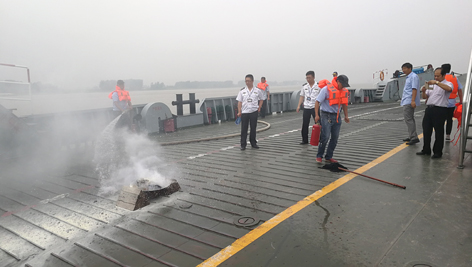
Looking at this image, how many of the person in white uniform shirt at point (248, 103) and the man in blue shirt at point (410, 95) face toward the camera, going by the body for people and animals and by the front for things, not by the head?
1

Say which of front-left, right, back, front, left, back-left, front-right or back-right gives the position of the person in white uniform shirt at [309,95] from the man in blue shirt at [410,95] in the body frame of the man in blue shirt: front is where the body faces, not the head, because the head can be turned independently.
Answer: front

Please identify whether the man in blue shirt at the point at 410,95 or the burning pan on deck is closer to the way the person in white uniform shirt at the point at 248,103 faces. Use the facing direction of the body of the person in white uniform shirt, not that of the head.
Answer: the burning pan on deck

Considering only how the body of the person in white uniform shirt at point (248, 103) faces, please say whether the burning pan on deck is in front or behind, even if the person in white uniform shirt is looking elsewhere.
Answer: in front

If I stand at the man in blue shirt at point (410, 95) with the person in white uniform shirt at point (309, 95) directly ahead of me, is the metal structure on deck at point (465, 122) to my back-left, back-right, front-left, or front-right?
back-left

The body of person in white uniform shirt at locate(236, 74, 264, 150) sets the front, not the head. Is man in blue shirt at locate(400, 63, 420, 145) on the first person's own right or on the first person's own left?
on the first person's own left

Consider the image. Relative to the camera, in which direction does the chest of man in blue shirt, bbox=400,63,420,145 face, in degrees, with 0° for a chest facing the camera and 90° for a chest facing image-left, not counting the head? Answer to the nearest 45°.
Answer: approximately 90°

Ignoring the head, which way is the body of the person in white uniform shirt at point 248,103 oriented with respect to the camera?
toward the camera

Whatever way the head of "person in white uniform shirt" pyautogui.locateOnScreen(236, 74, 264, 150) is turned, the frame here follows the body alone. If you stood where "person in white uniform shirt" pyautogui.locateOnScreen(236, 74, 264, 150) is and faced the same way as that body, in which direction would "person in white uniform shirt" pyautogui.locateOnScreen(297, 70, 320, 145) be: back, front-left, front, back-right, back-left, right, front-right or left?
left

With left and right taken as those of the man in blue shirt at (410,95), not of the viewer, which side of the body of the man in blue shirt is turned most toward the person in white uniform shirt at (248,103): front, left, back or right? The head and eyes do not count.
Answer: front

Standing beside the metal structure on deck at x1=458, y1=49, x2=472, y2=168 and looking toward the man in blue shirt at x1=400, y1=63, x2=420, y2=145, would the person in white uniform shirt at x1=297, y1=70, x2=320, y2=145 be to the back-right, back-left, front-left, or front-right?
front-left

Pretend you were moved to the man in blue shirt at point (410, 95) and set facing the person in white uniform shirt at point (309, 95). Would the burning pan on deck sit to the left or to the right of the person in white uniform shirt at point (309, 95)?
left
